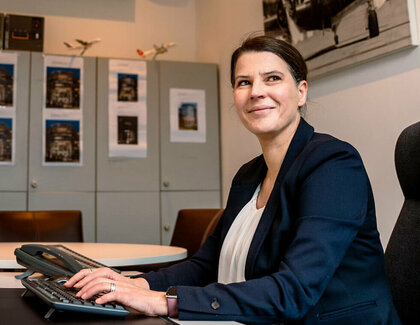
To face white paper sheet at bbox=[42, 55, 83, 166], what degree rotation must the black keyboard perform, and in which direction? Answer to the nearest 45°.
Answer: approximately 90° to its left

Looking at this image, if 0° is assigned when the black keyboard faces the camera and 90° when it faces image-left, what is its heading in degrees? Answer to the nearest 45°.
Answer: approximately 270°

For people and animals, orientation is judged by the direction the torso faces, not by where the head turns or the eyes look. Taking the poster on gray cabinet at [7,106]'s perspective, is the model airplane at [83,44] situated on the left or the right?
on its left

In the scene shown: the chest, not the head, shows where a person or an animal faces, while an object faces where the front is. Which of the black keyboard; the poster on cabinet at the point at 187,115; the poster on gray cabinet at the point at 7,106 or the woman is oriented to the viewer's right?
the black keyboard

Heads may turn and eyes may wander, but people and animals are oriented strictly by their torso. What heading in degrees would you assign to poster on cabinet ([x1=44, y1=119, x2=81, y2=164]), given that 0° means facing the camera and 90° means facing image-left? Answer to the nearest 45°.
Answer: approximately 0°

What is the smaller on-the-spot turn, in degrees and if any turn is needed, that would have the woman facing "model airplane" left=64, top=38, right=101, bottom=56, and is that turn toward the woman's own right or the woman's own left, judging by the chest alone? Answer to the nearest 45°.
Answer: approximately 90° to the woman's own right

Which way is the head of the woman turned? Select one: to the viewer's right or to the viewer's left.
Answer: to the viewer's left

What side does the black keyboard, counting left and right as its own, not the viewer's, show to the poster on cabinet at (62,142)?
left
